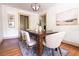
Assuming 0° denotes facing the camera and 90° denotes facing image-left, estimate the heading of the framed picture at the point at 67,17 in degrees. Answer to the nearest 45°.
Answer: approximately 45°

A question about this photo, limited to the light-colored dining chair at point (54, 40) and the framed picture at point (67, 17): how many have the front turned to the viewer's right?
0

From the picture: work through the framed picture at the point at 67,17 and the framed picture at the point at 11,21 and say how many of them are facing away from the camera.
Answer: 0

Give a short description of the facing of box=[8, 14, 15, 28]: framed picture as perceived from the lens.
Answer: facing the viewer and to the right of the viewer

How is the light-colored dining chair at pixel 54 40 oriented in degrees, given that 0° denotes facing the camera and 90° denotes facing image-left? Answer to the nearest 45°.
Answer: approximately 135°
